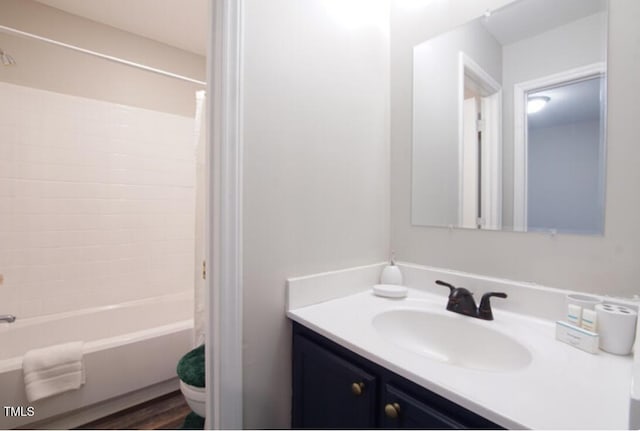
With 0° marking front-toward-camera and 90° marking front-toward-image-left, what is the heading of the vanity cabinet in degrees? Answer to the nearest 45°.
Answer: approximately 45°

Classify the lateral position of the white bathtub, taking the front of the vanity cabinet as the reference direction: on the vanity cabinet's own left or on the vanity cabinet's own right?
on the vanity cabinet's own right

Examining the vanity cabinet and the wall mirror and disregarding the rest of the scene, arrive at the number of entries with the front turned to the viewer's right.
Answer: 0

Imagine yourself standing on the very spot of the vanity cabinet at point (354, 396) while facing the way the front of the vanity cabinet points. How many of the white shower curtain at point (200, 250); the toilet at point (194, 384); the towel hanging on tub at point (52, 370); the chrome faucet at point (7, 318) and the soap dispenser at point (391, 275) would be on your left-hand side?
0

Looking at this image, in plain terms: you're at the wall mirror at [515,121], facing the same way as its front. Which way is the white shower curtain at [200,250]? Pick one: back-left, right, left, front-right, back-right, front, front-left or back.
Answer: front-right

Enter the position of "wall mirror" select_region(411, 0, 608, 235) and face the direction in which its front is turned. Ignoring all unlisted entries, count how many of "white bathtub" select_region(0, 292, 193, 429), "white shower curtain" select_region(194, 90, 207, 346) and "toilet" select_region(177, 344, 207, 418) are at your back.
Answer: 0

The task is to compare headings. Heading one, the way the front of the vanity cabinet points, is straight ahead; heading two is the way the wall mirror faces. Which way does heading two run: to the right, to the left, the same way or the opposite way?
the same way

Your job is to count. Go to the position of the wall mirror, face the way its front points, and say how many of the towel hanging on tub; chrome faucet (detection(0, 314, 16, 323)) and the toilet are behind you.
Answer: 0

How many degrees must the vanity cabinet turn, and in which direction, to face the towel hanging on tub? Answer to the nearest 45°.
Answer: approximately 45° to its right

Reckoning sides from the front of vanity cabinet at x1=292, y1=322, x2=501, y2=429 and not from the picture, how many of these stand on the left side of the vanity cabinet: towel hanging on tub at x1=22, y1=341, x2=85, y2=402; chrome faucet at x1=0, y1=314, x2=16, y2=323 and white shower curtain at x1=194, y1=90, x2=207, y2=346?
0

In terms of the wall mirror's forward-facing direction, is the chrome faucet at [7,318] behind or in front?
in front

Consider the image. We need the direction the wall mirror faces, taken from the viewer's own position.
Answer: facing the viewer and to the left of the viewer

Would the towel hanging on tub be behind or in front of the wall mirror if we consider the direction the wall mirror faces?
in front
